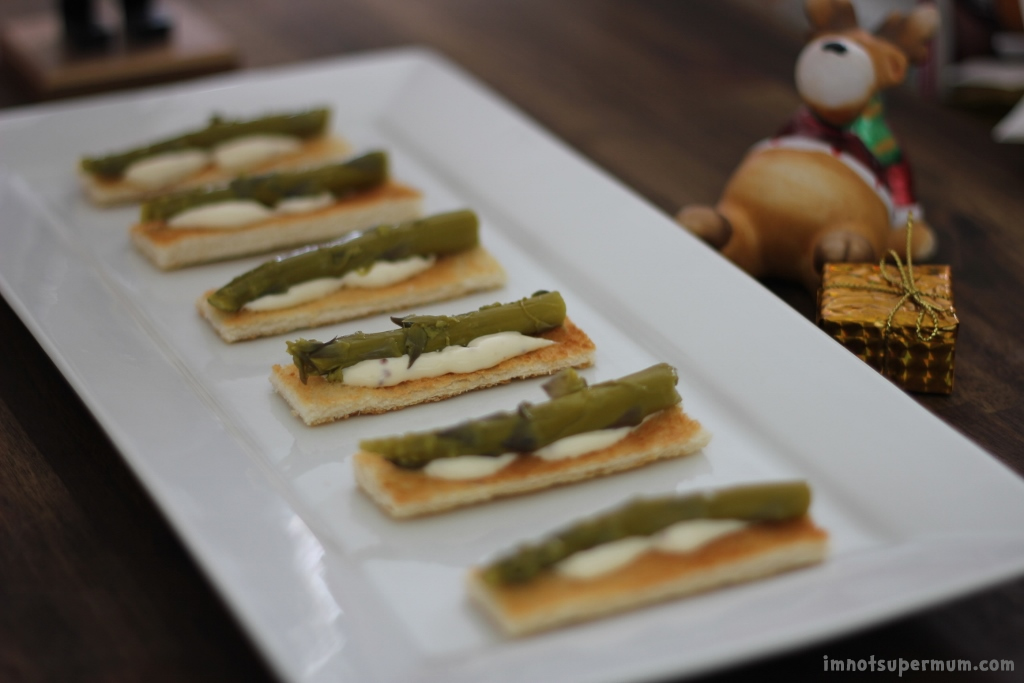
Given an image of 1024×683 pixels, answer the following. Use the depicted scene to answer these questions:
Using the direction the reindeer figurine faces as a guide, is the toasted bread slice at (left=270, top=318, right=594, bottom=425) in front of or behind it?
in front

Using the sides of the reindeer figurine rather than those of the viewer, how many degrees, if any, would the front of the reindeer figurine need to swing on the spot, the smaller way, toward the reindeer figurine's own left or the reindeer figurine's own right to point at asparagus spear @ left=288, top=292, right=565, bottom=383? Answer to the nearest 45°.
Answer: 0° — it already faces it

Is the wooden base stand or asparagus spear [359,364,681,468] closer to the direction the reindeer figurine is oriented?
the asparagus spear

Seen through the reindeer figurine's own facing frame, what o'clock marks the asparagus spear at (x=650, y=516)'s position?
The asparagus spear is roughly at 11 o'clock from the reindeer figurine.

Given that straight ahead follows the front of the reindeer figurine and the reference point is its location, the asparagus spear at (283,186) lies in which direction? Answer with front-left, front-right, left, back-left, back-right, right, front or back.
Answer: front-right

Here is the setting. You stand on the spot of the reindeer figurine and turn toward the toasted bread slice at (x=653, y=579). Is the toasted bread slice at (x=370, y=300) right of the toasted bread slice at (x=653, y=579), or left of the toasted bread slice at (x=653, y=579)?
right

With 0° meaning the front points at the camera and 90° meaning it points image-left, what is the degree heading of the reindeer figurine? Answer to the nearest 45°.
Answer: approximately 45°

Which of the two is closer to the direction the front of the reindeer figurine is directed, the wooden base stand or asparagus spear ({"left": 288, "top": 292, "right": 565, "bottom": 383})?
the asparagus spear

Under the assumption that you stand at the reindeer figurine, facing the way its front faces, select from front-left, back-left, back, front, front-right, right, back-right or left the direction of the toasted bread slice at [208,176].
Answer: front-right
